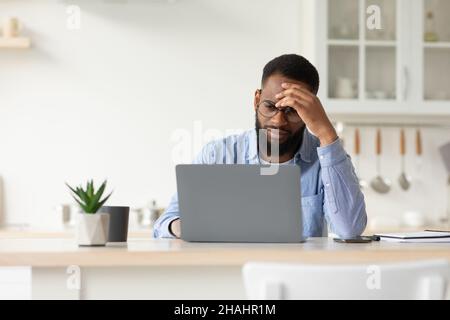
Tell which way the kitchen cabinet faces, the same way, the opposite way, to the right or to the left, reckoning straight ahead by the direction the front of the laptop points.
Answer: the opposite way

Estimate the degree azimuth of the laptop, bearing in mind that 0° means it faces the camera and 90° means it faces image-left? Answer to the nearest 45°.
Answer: approximately 180°

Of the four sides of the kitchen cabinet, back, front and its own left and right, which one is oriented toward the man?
front

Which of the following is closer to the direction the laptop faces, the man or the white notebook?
the man

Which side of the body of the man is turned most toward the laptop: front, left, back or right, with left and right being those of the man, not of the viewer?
front

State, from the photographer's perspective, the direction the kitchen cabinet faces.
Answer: facing the viewer

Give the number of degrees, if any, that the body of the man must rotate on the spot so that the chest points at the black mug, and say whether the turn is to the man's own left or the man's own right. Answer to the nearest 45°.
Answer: approximately 45° to the man's own right

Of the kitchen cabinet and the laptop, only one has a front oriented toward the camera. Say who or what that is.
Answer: the kitchen cabinet

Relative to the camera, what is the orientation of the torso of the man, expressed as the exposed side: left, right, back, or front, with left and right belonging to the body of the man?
front

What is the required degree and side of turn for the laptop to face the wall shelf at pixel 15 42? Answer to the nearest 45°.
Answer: approximately 45° to its left

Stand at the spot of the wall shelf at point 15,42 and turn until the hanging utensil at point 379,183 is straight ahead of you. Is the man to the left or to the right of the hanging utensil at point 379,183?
right

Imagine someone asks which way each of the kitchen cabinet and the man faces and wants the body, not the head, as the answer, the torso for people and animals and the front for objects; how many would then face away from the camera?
0

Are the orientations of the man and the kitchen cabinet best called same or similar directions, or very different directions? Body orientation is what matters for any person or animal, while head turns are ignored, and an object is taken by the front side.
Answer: same or similar directions

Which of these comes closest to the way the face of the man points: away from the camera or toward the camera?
toward the camera

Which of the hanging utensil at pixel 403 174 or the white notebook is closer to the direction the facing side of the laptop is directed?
the hanging utensil

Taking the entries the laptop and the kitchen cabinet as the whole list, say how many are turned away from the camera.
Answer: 1
